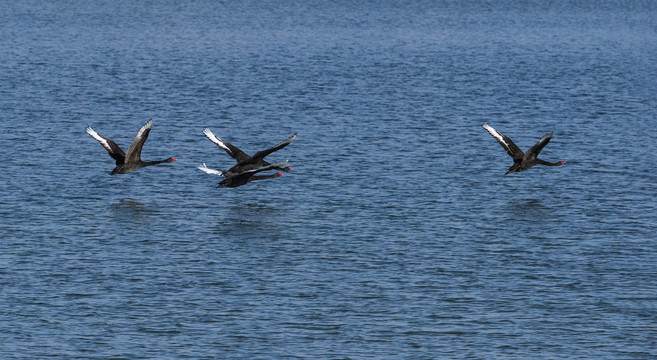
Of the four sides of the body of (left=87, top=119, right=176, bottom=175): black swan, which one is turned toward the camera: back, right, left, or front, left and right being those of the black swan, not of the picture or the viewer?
right
